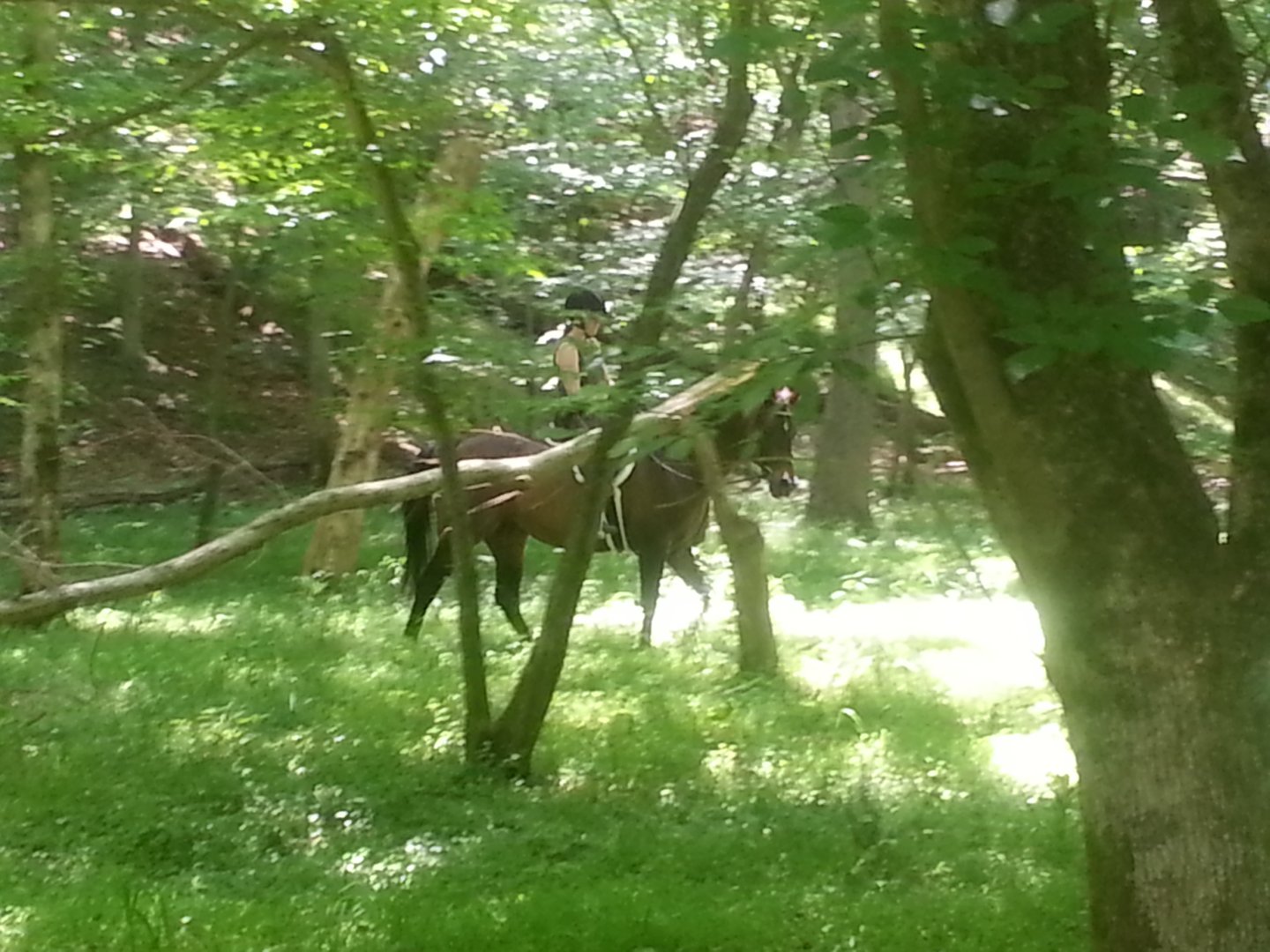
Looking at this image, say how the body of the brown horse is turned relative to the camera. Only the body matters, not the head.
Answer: to the viewer's right

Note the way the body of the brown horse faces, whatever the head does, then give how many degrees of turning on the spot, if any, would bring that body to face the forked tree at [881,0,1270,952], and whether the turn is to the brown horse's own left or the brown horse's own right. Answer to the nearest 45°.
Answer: approximately 90° to the brown horse's own right

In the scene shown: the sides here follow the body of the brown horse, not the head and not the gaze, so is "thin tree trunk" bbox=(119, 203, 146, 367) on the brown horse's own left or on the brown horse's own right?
on the brown horse's own left

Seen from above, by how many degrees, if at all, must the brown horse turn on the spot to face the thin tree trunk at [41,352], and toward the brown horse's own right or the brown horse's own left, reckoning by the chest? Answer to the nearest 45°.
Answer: approximately 180°

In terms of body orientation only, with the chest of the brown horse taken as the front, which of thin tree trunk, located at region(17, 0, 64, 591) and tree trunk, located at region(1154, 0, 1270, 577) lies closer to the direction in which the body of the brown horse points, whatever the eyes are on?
the tree trunk

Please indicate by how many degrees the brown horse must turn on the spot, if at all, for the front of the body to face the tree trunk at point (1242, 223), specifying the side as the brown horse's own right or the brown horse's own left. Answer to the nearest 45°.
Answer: approximately 90° to the brown horse's own right

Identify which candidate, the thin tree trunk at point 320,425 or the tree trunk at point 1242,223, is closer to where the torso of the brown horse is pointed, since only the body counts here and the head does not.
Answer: the tree trunk

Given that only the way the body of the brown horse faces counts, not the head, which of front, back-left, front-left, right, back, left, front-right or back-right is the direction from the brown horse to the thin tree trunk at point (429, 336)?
right
